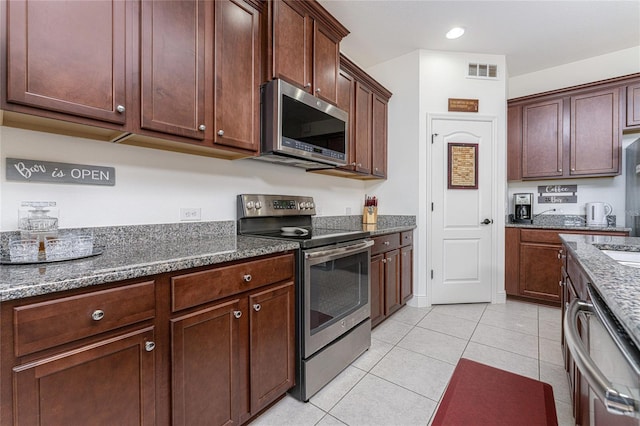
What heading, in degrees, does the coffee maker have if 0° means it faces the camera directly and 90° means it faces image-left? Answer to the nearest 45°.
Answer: approximately 0°

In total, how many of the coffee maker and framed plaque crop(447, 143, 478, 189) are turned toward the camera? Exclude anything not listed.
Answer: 2

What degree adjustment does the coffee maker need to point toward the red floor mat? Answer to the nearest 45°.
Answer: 0° — it already faces it
